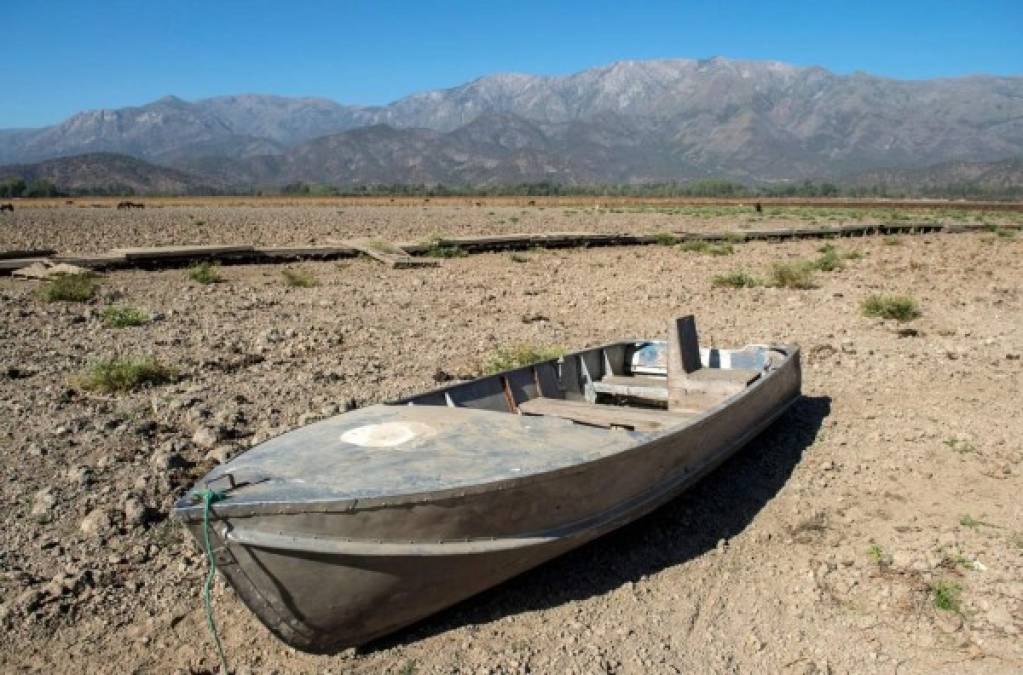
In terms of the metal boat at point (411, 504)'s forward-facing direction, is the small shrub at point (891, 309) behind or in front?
behind

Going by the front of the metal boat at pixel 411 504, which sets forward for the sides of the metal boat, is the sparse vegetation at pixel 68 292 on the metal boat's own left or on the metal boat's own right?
on the metal boat's own right

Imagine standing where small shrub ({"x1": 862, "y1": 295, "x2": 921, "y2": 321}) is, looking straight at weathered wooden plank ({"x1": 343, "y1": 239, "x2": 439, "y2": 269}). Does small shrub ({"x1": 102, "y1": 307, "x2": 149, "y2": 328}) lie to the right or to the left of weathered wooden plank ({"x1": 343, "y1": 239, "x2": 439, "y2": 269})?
left

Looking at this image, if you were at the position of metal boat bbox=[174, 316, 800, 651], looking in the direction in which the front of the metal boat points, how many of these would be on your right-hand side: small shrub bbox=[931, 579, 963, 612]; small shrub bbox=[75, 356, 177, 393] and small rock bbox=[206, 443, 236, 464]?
2

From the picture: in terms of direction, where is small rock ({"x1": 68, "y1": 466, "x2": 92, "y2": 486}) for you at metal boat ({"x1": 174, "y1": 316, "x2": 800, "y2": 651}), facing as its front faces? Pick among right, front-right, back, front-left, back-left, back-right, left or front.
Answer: right

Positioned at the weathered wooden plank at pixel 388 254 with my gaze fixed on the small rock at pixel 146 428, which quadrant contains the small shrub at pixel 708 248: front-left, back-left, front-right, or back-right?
back-left

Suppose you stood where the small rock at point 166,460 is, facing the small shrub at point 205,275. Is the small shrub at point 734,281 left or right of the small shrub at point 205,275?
right

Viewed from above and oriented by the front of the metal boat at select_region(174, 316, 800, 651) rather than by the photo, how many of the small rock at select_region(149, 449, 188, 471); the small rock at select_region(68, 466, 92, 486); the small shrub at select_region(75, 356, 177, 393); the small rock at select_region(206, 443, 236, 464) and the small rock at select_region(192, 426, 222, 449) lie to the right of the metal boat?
5

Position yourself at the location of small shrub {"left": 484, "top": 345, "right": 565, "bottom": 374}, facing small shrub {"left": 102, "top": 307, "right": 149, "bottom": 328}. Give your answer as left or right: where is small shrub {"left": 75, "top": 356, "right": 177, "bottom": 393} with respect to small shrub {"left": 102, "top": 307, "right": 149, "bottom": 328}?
left

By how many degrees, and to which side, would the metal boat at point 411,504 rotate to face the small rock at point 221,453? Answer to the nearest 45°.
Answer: approximately 90° to its right

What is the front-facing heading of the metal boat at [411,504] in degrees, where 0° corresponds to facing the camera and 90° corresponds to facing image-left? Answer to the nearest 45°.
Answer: approximately 45°

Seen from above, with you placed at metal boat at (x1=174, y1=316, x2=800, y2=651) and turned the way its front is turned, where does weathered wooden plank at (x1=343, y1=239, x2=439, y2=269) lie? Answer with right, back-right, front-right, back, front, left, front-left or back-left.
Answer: back-right

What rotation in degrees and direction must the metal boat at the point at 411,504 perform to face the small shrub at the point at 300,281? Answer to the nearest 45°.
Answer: approximately 135° to its right

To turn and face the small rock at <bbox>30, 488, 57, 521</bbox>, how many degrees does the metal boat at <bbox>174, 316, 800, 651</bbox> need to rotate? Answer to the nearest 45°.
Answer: approximately 90° to its right

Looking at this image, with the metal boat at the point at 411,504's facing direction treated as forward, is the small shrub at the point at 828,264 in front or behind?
behind

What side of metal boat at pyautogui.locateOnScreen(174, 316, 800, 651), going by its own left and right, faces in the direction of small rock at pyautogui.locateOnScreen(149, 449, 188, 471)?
right
